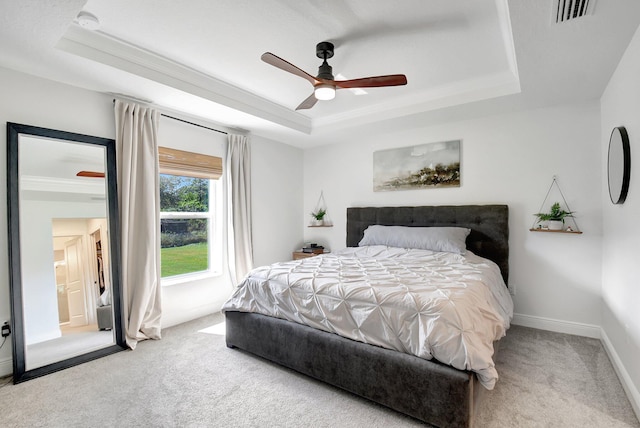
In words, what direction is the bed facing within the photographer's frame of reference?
facing the viewer and to the left of the viewer

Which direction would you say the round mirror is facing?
to the viewer's left

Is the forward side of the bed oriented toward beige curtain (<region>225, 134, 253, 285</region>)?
no

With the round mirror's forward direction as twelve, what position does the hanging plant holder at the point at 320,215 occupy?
The hanging plant holder is roughly at 12 o'clock from the round mirror.

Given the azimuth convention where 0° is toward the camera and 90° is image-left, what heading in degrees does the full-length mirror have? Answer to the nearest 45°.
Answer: approximately 315°

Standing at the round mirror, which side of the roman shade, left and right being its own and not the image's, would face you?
front

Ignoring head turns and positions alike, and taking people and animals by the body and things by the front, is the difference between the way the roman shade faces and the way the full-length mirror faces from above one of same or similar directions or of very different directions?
same or similar directions

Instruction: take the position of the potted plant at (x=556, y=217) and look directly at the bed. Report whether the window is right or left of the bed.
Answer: right

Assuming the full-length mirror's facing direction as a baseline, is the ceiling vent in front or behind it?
in front

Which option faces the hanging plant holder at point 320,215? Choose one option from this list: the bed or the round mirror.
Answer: the round mirror

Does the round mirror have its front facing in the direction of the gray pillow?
yes

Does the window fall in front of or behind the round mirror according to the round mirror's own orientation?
in front

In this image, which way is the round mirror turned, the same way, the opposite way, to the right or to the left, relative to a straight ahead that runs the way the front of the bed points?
to the right

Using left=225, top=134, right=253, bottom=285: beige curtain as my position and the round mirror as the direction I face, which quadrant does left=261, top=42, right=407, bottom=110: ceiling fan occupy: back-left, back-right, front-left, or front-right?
front-right
